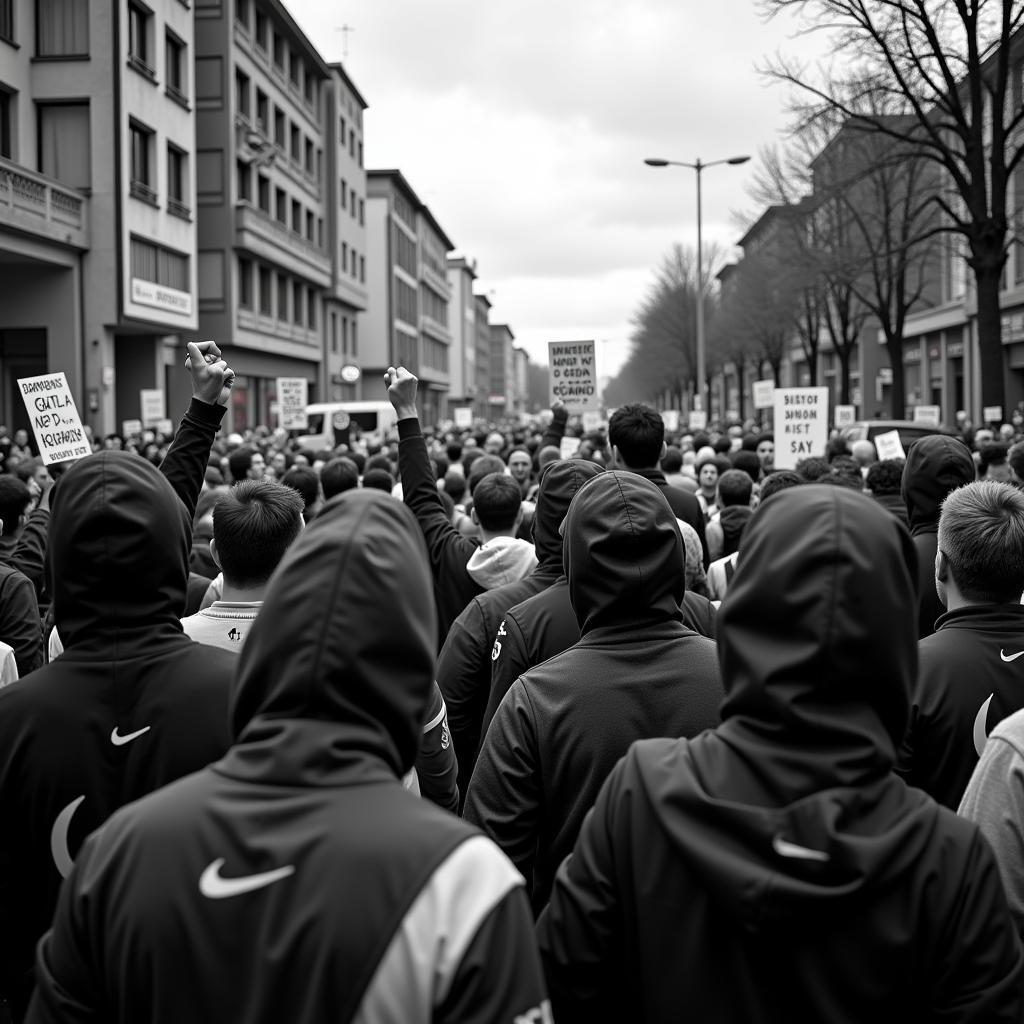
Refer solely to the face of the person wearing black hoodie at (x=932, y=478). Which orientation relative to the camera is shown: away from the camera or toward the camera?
away from the camera

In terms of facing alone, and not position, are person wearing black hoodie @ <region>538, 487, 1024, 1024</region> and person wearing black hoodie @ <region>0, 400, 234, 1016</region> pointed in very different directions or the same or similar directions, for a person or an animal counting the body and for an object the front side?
same or similar directions

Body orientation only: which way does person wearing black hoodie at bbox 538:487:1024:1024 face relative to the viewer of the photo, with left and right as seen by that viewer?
facing away from the viewer

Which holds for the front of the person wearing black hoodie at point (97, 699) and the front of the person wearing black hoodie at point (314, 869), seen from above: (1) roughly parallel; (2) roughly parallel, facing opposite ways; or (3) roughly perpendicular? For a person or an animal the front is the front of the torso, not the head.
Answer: roughly parallel

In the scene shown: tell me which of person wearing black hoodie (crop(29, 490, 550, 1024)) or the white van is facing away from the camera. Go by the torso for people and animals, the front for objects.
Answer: the person wearing black hoodie

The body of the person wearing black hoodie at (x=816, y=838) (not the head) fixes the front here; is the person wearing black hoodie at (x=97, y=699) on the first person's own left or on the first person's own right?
on the first person's own left

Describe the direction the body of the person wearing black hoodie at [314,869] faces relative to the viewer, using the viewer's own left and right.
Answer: facing away from the viewer

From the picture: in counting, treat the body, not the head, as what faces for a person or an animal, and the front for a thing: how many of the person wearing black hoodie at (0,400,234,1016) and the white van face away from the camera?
1

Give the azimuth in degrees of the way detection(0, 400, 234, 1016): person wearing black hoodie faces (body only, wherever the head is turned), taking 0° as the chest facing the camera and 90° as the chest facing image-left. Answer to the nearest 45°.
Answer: approximately 180°

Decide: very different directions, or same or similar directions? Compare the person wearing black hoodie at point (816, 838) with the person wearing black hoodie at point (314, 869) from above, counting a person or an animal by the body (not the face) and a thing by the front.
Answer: same or similar directions

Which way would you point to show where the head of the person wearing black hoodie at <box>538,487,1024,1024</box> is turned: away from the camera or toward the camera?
away from the camera

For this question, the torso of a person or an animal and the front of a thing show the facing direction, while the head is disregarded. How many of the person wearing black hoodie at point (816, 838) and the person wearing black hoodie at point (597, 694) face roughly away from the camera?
2

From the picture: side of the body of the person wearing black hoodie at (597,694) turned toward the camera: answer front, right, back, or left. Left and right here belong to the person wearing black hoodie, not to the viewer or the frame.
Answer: back

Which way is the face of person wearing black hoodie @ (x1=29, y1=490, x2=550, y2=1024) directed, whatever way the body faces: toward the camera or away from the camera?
away from the camera

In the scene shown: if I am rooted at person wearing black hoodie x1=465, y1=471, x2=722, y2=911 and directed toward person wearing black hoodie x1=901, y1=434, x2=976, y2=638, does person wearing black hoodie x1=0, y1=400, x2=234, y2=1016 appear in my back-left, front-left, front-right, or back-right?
back-left

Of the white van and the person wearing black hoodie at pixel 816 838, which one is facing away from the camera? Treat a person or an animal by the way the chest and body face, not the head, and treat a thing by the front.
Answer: the person wearing black hoodie

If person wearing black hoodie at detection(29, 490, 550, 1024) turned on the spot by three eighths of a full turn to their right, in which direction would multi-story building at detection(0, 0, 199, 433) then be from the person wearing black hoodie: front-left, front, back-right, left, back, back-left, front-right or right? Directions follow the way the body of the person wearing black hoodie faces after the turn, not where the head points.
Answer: back-left
